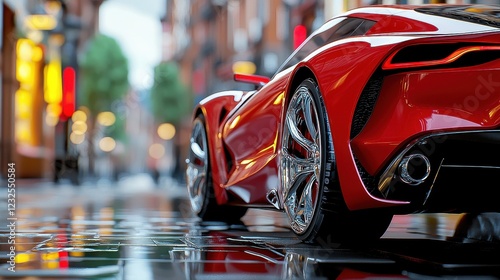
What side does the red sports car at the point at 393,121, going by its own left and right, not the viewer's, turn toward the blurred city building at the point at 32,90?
front

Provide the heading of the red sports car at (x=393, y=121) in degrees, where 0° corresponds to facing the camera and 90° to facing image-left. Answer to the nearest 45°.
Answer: approximately 135°

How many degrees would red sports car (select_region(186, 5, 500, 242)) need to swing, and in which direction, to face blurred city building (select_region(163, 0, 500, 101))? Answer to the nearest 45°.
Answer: approximately 45° to its right

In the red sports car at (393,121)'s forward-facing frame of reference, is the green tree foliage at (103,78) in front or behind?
in front
